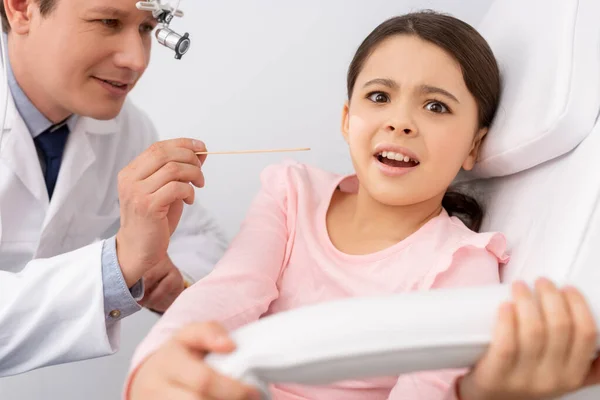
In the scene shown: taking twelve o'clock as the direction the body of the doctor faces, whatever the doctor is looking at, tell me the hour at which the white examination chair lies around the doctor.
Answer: The white examination chair is roughly at 12 o'clock from the doctor.

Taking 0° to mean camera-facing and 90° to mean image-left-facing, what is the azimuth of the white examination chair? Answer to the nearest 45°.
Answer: approximately 45°

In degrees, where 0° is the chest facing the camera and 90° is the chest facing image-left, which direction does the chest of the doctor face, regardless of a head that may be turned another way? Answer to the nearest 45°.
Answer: approximately 315°

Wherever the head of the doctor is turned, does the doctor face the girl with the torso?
yes

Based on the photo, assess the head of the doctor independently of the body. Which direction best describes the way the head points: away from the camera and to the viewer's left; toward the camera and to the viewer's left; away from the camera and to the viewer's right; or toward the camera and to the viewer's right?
toward the camera and to the viewer's right
